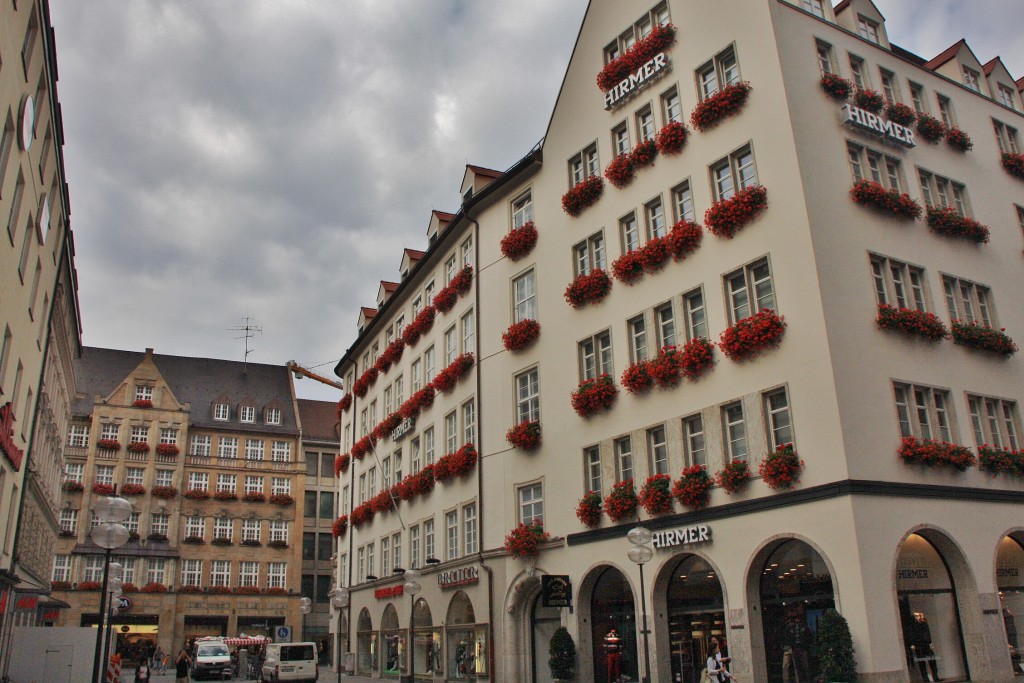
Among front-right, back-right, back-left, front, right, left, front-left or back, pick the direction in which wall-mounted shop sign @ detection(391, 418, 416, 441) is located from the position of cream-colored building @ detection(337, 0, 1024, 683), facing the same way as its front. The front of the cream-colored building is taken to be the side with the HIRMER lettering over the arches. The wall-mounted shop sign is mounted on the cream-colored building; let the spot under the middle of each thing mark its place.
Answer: right

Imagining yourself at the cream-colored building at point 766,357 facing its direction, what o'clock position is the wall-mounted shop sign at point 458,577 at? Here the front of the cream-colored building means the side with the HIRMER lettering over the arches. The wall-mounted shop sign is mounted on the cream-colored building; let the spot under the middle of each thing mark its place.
The wall-mounted shop sign is roughly at 3 o'clock from the cream-colored building.

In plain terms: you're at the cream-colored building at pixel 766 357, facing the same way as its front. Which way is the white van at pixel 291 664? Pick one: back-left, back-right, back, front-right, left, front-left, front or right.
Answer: right

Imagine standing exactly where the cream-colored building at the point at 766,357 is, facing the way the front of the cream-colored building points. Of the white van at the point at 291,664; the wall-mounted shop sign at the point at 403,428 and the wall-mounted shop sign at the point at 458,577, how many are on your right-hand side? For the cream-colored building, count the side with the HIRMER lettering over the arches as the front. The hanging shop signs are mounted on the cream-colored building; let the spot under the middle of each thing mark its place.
3

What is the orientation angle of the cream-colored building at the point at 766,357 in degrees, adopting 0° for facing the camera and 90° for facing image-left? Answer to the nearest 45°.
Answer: approximately 45°

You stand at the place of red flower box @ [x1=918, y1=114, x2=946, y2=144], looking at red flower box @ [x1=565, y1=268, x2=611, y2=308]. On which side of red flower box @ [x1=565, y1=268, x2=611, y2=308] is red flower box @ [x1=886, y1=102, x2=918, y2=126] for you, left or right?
left
